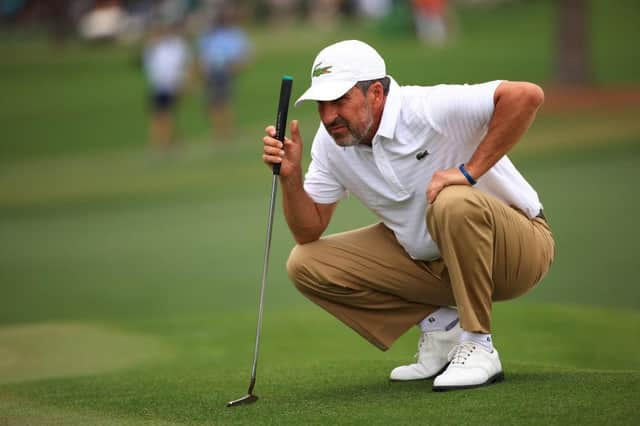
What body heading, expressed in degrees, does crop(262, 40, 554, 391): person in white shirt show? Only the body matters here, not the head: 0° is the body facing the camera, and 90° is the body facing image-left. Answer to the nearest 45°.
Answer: approximately 45°

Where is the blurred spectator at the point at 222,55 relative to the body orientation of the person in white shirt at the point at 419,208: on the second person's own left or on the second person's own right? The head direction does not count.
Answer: on the second person's own right

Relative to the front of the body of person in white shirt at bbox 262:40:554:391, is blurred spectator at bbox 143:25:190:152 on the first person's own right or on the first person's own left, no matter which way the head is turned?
on the first person's own right

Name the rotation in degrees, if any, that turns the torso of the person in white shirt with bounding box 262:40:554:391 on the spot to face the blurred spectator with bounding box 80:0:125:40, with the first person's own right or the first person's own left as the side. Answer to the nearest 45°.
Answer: approximately 135° to the first person's own right

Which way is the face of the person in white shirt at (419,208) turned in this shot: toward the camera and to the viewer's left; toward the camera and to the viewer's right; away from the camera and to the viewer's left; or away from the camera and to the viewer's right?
toward the camera and to the viewer's left

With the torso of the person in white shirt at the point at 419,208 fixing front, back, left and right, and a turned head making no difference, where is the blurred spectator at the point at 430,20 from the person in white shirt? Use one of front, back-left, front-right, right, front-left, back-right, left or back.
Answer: back-right

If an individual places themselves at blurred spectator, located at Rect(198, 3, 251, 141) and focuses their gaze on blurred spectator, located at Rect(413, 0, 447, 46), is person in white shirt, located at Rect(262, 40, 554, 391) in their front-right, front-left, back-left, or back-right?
back-right

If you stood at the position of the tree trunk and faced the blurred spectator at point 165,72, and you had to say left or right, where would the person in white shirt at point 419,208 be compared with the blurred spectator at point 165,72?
left

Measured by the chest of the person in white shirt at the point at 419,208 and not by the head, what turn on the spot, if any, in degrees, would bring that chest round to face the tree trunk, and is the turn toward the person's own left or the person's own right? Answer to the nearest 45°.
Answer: approximately 135° to the person's own right
